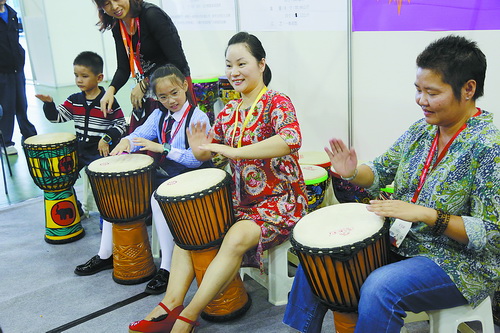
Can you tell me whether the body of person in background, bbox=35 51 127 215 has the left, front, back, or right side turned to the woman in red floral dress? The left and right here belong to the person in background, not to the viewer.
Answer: left

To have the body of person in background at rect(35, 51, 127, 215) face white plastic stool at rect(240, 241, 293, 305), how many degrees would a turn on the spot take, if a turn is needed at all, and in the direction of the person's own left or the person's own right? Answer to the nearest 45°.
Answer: approximately 90° to the person's own left
